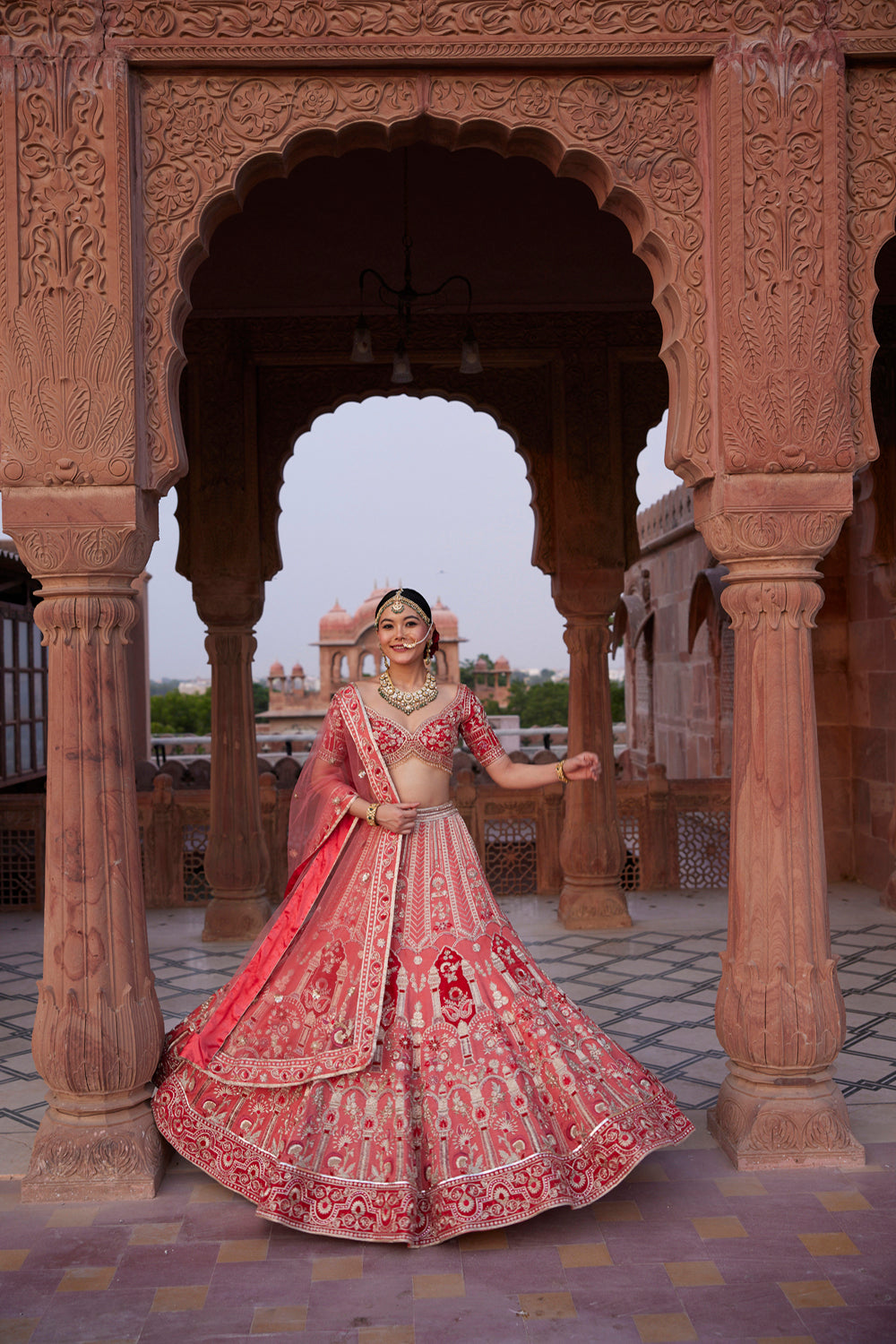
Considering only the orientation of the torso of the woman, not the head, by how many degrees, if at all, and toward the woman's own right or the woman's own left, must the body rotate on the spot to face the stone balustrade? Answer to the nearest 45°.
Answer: approximately 180°

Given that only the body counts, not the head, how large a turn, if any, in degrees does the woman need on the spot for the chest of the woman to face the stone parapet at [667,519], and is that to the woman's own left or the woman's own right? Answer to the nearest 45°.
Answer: approximately 180°

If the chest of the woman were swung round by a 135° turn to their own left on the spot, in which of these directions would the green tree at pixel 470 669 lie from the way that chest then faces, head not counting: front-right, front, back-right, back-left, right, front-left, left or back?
front-left

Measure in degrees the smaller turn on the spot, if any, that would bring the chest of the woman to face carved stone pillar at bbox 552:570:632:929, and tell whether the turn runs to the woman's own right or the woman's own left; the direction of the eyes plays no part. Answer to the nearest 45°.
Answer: approximately 180°

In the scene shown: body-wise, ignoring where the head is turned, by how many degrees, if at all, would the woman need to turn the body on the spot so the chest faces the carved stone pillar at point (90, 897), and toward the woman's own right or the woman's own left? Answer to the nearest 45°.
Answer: approximately 90° to the woman's own right

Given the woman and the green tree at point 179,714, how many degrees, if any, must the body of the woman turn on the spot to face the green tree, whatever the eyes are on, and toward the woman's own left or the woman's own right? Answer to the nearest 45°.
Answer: approximately 180°

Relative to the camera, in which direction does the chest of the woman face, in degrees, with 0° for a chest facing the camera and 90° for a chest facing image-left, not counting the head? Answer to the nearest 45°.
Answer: approximately 0°

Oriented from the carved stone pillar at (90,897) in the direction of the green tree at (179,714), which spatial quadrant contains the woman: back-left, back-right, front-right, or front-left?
back-right

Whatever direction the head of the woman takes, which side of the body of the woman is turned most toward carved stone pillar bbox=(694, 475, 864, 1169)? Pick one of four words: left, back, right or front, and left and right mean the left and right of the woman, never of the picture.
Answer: left
